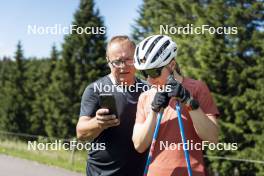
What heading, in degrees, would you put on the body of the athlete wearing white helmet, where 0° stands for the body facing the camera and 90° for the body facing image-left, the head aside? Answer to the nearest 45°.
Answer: approximately 45°
